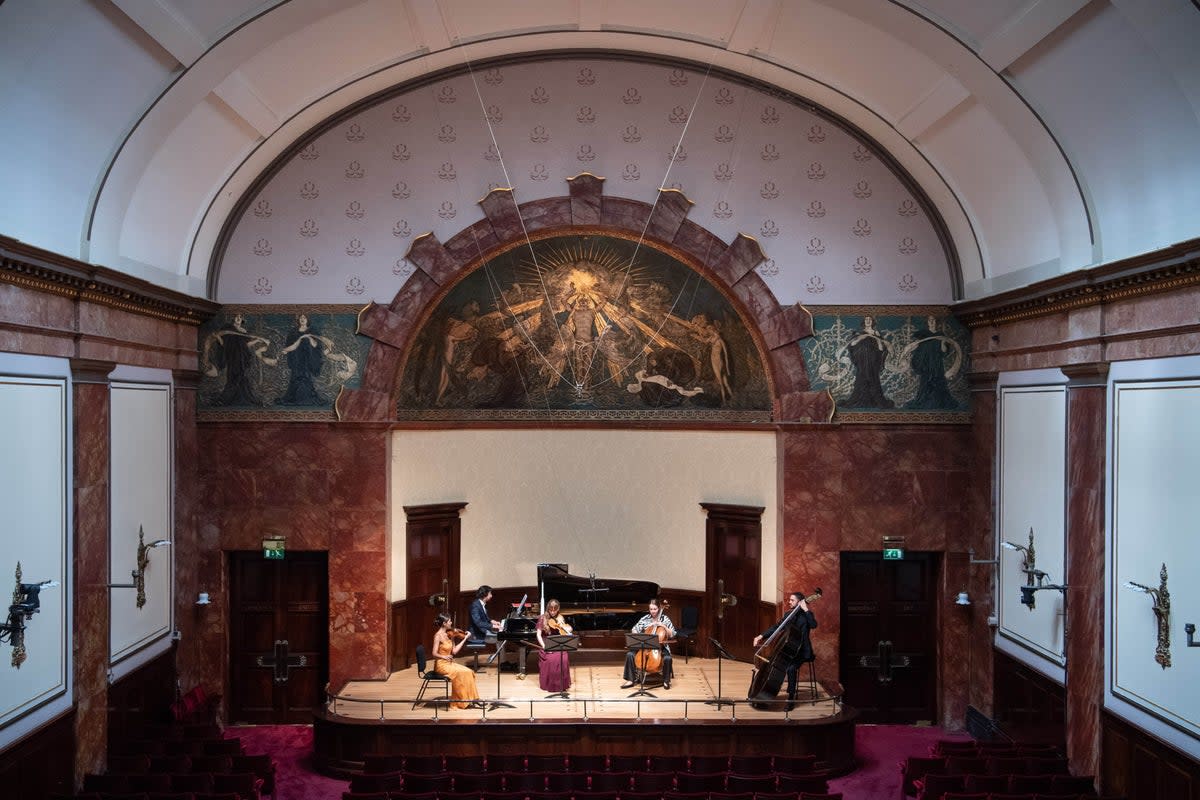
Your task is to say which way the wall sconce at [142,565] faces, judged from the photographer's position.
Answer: facing to the right of the viewer

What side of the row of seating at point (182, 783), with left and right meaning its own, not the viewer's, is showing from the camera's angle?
back

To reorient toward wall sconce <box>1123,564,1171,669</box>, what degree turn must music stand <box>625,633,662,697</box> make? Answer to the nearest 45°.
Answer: approximately 135° to its right

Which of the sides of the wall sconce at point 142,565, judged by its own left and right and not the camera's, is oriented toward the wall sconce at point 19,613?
right

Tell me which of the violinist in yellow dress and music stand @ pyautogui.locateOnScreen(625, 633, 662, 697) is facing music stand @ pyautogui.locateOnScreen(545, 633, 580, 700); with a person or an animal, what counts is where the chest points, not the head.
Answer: the violinist in yellow dress

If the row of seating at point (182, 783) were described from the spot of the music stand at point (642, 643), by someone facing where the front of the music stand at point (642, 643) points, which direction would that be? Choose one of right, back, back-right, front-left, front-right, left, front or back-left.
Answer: back-left

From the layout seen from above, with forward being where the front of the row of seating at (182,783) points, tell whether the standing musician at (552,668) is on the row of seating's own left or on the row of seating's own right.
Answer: on the row of seating's own right

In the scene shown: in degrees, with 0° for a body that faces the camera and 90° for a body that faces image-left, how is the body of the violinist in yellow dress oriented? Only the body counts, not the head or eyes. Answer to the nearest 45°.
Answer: approximately 270°

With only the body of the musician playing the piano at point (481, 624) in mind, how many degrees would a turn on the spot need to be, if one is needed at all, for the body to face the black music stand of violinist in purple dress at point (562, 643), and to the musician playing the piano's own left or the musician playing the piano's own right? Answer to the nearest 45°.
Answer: approximately 45° to the musician playing the piano's own right

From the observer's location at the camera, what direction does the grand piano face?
facing to the left of the viewer
